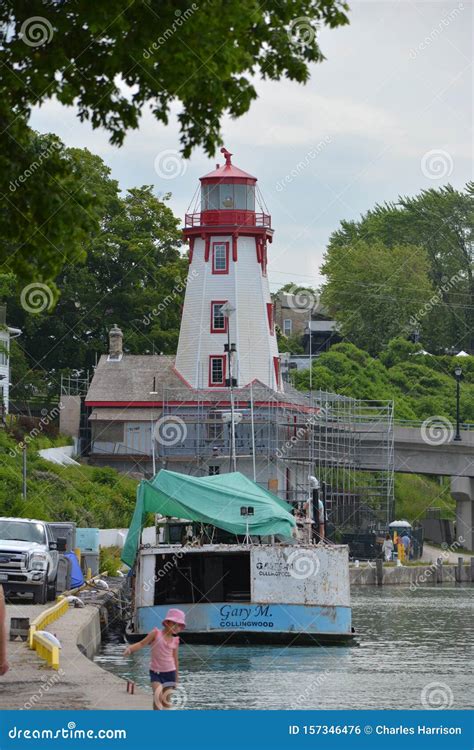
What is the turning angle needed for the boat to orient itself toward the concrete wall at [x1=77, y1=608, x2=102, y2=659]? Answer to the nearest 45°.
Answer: approximately 135° to its left

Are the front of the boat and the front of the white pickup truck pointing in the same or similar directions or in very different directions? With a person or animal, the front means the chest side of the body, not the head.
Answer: very different directions

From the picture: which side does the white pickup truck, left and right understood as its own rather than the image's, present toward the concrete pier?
front

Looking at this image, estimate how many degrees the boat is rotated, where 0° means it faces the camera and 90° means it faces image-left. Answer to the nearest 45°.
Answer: approximately 180°

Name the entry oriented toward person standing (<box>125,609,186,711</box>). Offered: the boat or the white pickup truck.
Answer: the white pickup truck

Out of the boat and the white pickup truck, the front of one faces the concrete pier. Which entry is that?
the white pickup truck

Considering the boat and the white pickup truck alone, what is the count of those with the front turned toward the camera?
1

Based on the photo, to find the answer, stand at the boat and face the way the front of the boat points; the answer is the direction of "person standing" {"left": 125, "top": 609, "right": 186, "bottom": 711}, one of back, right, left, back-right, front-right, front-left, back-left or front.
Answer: back

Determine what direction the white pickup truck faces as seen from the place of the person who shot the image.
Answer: facing the viewer

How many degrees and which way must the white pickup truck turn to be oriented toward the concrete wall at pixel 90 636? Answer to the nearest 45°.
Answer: approximately 45° to its left
